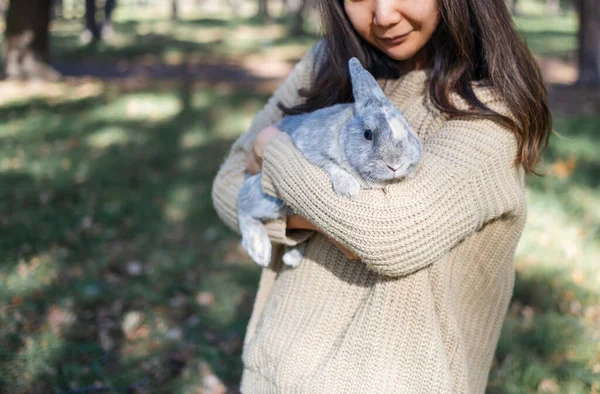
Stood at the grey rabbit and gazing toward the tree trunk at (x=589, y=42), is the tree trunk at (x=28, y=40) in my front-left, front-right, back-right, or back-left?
front-left

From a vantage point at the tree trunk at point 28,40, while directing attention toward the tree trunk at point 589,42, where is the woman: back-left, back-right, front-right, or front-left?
front-right

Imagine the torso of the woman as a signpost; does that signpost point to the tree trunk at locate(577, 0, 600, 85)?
no

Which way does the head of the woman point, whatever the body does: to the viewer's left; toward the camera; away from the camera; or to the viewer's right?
toward the camera

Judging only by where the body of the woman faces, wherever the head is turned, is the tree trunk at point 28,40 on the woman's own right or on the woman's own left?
on the woman's own right

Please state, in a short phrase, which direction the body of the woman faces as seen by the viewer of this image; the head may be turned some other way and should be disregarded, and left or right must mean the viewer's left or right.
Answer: facing the viewer and to the left of the viewer

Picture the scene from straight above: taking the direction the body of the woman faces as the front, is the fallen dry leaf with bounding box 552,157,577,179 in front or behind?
behind
